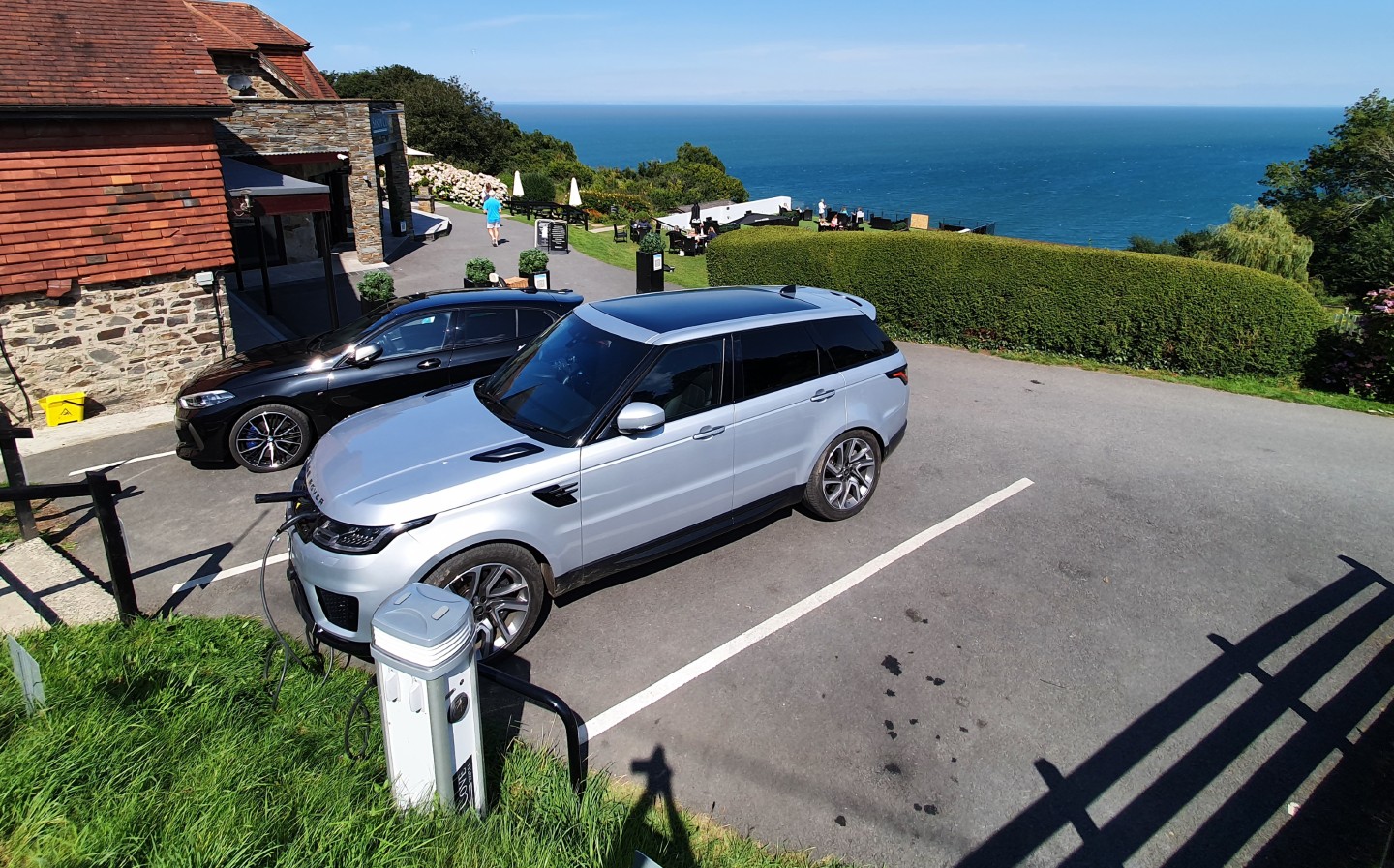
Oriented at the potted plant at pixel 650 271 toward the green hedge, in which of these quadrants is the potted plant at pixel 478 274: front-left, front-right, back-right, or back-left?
back-right

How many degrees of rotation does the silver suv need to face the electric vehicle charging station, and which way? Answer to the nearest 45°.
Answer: approximately 45° to its left

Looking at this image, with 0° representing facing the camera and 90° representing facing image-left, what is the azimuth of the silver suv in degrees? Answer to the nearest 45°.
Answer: approximately 45°

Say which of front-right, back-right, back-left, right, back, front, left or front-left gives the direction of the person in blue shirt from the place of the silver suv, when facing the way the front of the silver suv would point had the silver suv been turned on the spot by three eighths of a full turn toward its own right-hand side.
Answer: front

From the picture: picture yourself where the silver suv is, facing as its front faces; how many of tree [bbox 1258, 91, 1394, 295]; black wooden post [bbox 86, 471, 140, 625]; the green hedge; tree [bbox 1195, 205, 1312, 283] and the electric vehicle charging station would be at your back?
3

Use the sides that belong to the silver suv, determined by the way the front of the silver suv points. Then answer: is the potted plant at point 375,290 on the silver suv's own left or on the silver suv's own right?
on the silver suv's own right

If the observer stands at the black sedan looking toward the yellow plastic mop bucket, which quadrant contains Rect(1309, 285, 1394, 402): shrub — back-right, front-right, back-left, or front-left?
back-right

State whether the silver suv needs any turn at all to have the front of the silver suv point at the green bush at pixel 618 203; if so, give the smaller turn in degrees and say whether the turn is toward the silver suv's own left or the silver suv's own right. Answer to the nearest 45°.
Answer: approximately 135° to the silver suv's own right

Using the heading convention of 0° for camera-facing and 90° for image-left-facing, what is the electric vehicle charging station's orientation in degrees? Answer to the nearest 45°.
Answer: approximately 315°

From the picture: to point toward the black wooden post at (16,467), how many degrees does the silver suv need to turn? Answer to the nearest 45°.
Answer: approximately 45° to its right
